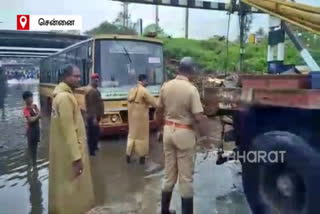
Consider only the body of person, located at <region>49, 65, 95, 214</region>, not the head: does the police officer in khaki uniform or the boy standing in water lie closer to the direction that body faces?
the police officer in khaki uniform

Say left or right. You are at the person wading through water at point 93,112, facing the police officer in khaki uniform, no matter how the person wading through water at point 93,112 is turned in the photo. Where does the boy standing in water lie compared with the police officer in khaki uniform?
right

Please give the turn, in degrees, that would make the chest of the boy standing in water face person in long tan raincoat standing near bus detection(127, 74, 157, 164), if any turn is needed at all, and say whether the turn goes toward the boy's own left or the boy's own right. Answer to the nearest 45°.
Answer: approximately 45° to the boy's own left

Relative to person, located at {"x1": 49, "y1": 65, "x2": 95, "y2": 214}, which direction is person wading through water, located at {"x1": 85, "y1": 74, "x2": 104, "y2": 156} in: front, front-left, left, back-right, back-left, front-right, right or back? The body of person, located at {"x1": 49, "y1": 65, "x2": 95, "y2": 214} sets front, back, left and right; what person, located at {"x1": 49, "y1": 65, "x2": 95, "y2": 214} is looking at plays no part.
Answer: left

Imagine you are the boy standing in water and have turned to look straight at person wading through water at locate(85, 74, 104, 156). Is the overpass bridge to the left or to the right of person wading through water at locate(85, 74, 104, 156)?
left

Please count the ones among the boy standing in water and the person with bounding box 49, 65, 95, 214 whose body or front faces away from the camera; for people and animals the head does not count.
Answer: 0

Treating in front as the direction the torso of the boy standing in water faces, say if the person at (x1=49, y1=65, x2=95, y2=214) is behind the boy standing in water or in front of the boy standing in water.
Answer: in front
